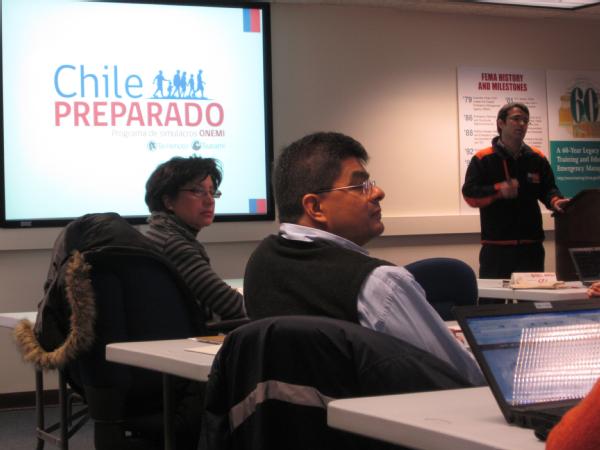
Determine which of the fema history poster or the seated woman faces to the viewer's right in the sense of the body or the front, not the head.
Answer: the seated woman

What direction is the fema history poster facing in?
toward the camera

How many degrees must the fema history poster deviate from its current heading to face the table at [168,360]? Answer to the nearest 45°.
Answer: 0° — it already faces it

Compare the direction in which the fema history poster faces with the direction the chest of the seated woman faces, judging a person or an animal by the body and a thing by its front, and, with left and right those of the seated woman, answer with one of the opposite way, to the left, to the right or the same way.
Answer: to the right

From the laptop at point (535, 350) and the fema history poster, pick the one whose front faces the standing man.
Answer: the fema history poster

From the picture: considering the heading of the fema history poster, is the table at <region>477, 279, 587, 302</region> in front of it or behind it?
in front

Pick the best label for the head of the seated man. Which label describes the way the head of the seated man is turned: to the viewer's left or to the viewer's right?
to the viewer's right

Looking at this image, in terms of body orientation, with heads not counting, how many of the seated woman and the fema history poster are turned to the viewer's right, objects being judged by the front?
1

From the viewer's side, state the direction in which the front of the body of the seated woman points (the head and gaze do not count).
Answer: to the viewer's right

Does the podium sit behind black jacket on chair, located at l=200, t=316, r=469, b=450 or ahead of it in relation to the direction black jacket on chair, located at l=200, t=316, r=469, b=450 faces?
ahead
